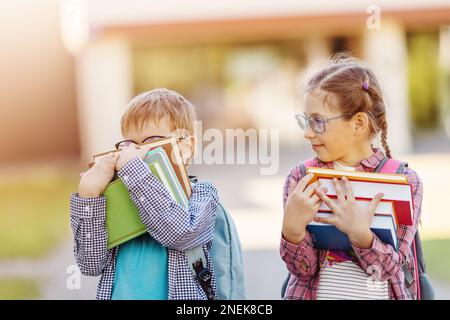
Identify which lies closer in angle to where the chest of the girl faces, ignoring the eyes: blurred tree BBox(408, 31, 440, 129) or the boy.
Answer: the boy

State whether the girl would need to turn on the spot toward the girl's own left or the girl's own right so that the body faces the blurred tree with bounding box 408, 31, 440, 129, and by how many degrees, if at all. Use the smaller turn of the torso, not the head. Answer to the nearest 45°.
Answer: approximately 180°

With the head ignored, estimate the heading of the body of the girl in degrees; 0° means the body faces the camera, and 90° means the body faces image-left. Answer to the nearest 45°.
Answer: approximately 0°

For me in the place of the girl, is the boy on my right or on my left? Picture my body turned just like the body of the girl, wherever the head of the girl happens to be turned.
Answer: on my right

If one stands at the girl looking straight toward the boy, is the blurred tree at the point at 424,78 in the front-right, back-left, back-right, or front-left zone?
back-right

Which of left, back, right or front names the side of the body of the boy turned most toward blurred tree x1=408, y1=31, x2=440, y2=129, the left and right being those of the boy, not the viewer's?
back

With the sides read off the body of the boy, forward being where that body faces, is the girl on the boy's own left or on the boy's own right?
on the boy's own left
